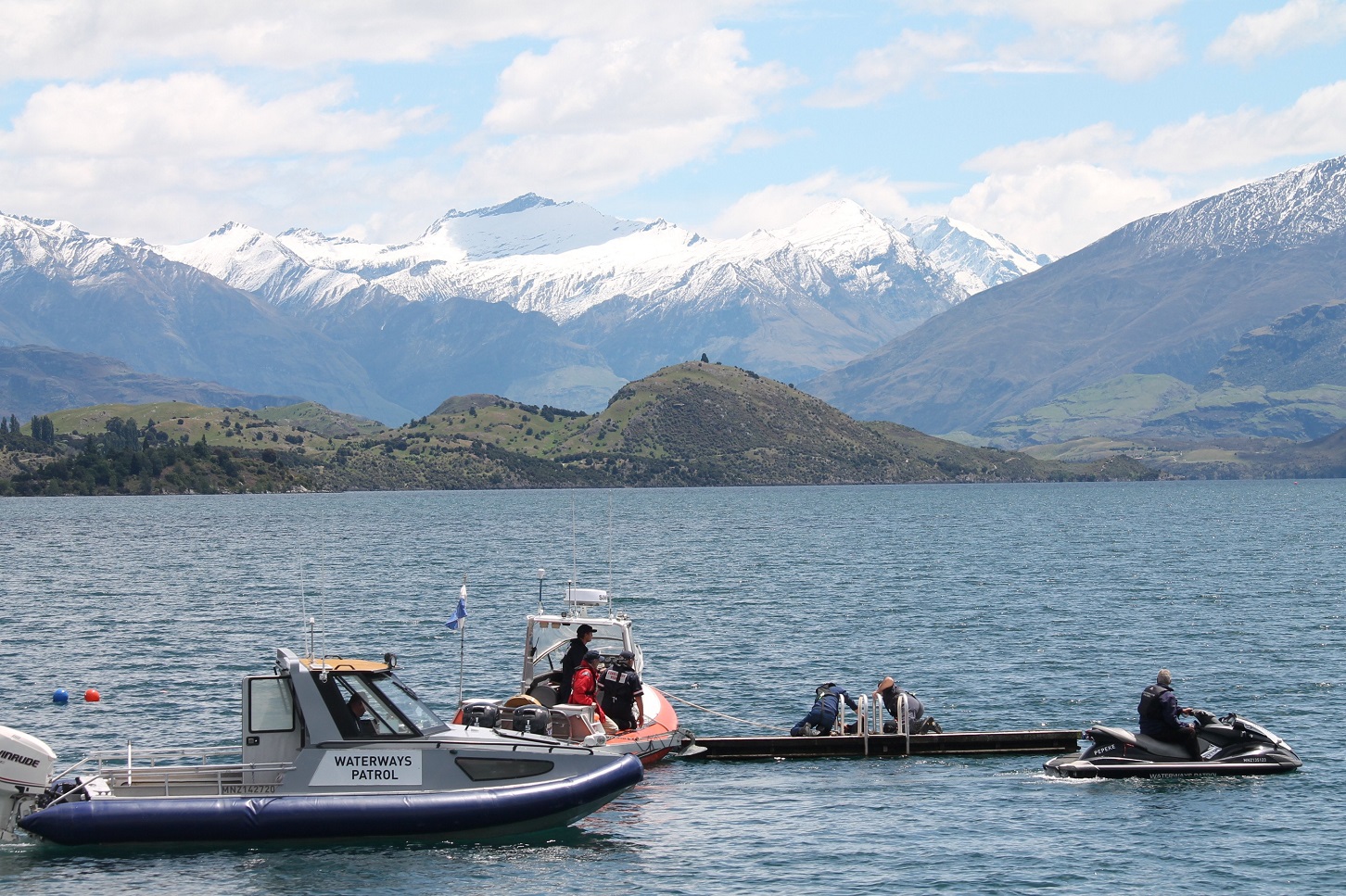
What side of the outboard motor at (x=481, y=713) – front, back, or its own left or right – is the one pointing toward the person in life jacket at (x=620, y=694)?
front

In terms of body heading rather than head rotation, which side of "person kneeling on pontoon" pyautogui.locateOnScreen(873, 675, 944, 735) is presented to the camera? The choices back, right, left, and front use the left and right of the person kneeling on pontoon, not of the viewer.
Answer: left

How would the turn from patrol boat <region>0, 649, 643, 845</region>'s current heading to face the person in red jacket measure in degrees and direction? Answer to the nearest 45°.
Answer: approximately 45° to its left

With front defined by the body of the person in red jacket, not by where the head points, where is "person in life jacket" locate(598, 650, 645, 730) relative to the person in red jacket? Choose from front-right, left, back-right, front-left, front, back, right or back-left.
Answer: front-left

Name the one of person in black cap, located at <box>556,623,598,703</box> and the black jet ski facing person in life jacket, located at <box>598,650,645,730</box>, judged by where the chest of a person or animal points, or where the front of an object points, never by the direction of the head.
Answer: the person in black cap

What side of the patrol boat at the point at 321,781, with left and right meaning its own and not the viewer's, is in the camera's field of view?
right

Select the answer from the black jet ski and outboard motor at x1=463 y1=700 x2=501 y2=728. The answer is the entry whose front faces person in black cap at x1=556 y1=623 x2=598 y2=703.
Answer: the outboard motor

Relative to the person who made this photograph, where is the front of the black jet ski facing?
facing to the right of the viewer

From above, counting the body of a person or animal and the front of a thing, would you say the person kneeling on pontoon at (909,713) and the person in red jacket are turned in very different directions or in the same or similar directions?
very different directions

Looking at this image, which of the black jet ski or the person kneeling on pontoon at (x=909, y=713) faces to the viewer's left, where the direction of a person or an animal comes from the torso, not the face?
the person kneeling on pontoon

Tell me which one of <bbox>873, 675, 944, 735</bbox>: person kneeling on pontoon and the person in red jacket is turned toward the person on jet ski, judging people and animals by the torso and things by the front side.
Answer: the person in red jacket
